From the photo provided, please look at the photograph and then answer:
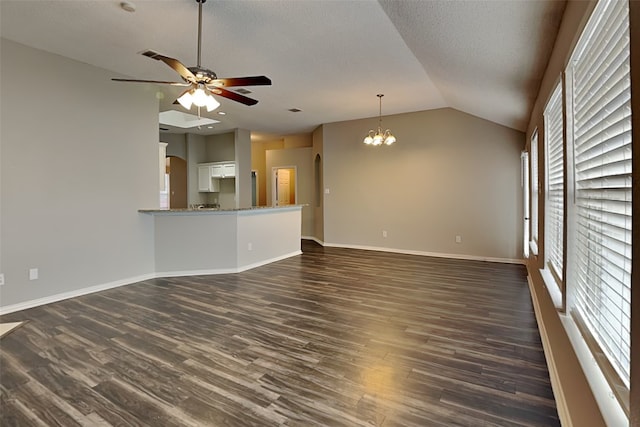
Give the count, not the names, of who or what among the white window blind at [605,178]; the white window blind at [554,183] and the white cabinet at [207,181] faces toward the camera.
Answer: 1

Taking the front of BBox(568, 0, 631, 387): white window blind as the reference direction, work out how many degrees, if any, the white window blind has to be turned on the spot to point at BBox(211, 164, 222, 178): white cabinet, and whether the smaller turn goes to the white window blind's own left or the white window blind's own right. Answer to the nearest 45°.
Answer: approximately 45° to the white window blind's own right

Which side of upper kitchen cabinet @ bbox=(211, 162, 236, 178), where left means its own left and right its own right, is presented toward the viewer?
front

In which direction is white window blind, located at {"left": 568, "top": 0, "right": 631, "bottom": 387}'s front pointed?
to the viewer's left

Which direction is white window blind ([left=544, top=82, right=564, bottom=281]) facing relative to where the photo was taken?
to the viewer's left

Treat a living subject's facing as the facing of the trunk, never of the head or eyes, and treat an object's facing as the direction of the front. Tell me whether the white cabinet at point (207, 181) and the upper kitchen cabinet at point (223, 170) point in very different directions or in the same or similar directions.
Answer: same or similar directions

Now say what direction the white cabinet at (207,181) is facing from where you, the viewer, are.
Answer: facing the viewer

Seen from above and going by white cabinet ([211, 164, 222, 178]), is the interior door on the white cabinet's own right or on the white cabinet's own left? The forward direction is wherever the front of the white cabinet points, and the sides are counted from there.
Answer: on the white cabinet's own left

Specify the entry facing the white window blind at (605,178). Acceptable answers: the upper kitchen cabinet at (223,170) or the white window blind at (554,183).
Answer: the upper kitchen cabinet

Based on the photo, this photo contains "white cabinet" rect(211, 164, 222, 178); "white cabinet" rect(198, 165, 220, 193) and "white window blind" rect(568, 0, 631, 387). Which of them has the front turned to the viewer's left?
the white window blind

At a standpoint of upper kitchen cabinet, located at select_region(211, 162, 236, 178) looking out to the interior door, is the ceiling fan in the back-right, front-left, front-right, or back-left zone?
back-right

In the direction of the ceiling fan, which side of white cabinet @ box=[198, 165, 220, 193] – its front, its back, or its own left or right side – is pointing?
front

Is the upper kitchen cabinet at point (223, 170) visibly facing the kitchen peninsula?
yes

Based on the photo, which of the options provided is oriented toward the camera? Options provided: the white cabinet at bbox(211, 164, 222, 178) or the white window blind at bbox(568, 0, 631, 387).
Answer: the white cabinet

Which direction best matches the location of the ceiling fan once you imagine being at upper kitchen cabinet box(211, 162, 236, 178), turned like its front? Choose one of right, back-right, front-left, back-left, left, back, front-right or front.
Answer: front

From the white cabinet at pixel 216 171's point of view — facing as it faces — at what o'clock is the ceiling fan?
The ceiling fan is roughly at 12 o'clock from the white cabinet.
